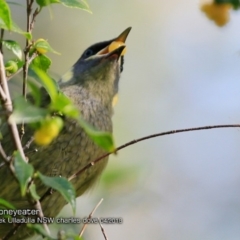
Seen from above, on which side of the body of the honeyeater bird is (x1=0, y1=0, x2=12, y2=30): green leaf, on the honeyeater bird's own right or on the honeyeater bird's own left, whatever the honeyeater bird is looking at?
on the honeyeater bird's own right

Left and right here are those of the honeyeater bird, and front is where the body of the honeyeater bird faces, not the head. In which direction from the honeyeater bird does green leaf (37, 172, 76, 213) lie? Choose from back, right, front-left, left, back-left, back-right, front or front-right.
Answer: right

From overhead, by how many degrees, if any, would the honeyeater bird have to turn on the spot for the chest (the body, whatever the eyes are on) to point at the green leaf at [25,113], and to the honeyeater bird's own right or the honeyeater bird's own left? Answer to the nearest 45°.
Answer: approximately 90° to the honeyeater bird's own right

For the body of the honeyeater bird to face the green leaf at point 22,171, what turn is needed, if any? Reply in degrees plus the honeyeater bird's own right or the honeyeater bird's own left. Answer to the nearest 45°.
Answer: approximately 90° to the honeyeater bird's own right

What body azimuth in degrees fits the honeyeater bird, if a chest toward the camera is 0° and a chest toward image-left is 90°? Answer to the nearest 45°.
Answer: approximately 270°

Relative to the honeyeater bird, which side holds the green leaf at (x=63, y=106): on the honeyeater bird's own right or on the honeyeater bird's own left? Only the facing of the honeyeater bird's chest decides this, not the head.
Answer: on the honeyeater bird's own right
